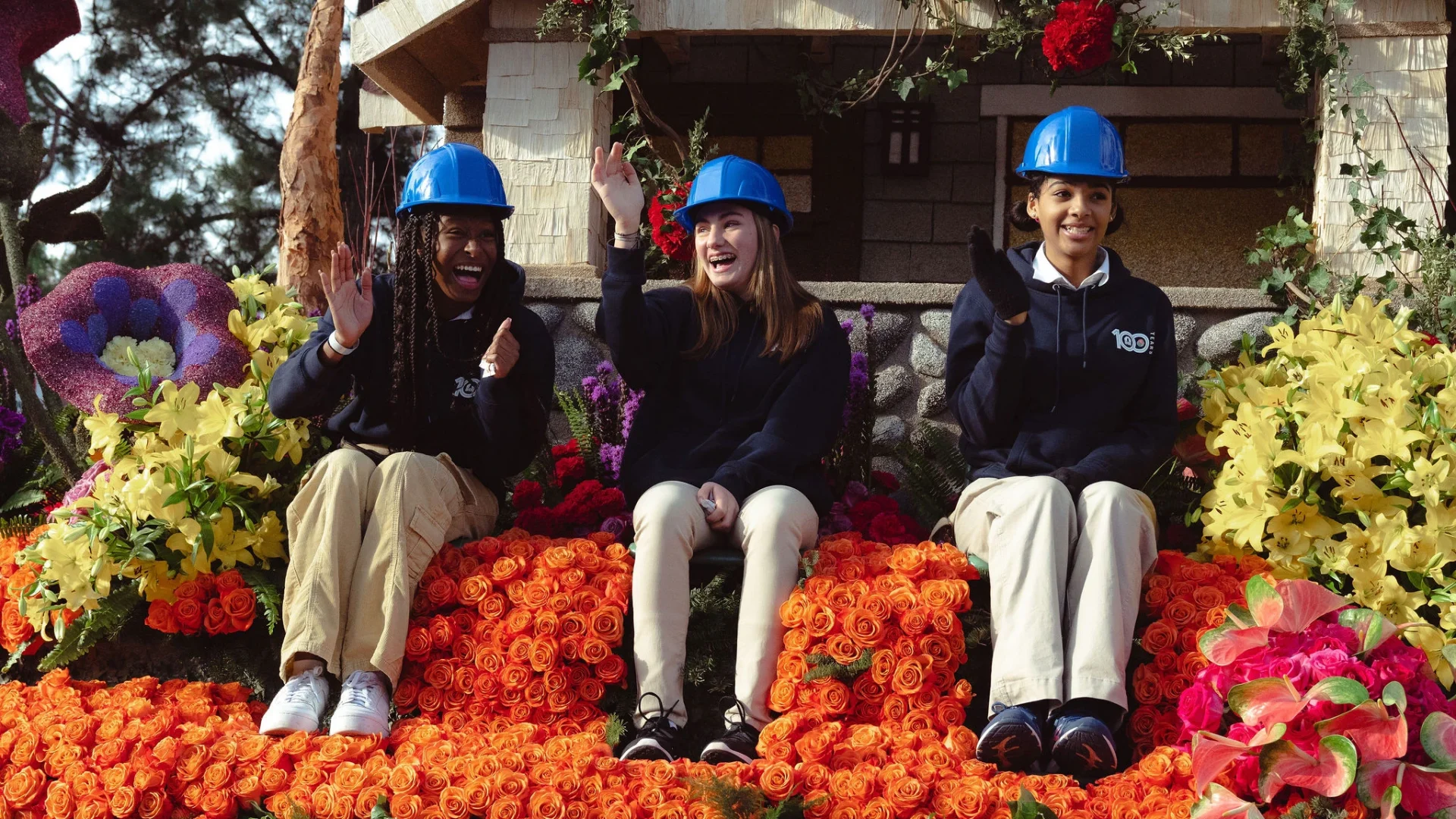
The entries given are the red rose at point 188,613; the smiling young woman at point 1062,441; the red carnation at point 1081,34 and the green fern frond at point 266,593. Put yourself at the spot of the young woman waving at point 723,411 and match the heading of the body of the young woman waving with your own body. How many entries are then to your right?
2

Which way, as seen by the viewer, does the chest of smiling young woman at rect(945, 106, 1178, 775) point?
toward the camera

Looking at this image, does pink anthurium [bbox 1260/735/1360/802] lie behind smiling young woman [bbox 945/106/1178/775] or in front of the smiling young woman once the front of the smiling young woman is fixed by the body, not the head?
in front

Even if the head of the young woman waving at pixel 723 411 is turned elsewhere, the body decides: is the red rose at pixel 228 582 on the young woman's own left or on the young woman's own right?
on the young woman's own right

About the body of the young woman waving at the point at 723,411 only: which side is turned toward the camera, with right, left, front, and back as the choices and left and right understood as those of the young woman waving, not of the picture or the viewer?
front

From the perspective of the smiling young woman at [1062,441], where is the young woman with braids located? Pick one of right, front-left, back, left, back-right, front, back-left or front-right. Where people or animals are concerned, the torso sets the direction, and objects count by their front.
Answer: right

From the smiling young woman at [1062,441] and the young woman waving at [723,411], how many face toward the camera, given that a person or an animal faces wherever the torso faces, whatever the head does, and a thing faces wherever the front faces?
2

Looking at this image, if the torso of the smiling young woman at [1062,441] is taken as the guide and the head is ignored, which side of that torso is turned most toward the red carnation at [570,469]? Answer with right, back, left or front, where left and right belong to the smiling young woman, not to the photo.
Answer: right

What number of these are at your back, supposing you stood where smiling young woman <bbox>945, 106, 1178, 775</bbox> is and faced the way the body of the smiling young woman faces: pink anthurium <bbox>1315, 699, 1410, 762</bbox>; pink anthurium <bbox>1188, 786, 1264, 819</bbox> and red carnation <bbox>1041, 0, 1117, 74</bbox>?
1

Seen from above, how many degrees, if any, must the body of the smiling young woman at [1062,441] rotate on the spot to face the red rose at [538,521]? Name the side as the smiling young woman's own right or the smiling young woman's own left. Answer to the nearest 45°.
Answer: approximately 90° to the smiling young woman's own right

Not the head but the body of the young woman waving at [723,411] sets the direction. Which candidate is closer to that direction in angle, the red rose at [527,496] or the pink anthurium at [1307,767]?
the pink anthurium

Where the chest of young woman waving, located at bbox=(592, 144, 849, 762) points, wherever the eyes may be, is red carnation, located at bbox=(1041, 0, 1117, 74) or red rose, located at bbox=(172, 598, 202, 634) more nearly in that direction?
the red rose

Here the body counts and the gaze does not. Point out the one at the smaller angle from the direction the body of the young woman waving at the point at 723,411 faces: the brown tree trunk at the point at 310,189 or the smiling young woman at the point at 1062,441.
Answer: the smiling young woman
